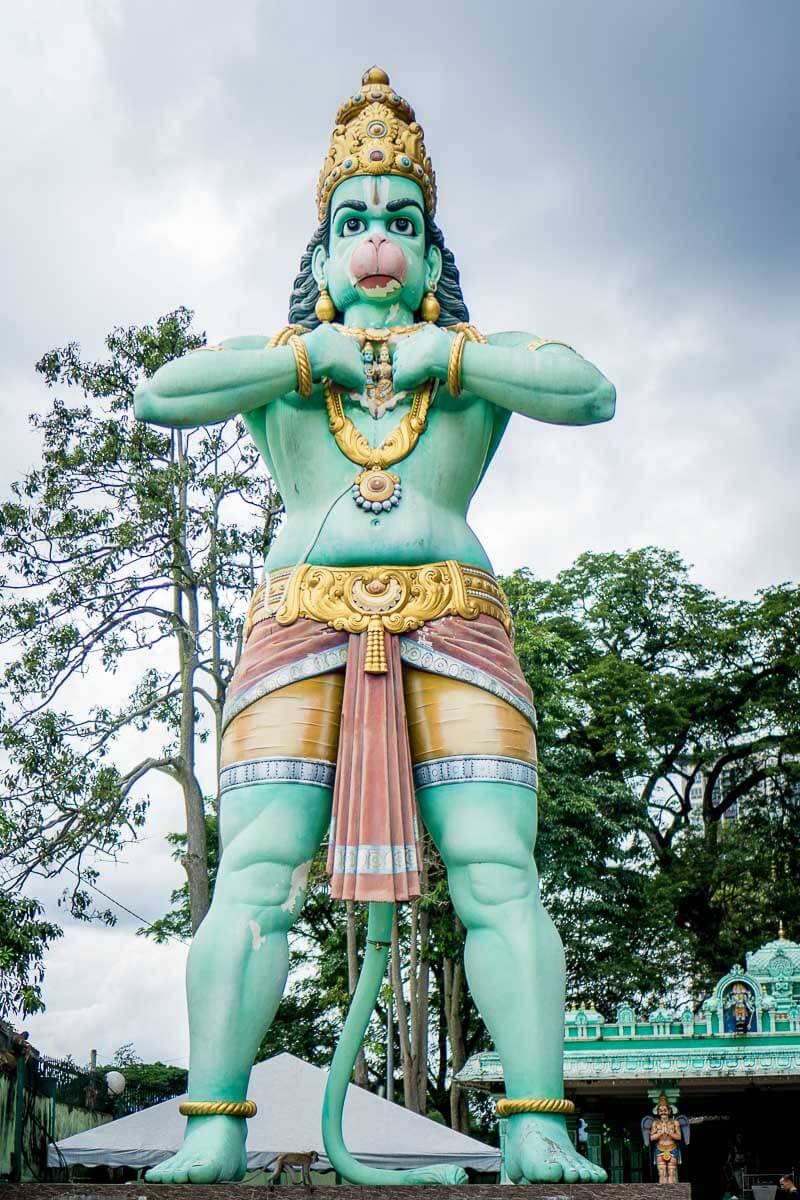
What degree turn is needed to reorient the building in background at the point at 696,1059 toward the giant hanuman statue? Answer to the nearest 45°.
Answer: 0° — it already faces it

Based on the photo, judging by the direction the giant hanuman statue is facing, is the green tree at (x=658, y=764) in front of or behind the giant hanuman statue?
behind

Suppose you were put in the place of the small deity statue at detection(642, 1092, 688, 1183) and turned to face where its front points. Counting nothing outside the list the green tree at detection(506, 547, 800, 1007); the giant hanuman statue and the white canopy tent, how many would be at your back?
1

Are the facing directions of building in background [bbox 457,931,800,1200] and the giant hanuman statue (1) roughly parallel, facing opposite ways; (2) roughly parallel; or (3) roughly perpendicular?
roughly parallel

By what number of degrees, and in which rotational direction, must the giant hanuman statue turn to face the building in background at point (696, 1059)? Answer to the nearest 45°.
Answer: approximately 180°

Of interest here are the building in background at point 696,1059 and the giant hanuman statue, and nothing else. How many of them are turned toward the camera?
2

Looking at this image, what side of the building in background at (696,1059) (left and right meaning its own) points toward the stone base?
front

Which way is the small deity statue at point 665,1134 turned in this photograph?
toward the camera

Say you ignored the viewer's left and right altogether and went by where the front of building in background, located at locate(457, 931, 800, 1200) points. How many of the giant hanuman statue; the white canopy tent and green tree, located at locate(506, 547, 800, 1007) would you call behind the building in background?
1

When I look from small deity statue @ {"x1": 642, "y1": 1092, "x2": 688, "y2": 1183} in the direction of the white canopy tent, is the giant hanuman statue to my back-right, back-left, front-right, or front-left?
front-left

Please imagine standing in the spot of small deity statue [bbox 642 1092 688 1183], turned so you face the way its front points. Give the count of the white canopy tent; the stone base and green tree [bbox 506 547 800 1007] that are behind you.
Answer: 1

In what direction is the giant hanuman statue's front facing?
toward the camera

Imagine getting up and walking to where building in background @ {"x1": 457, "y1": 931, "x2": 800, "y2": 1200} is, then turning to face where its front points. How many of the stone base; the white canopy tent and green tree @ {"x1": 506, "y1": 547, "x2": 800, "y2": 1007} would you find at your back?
1
